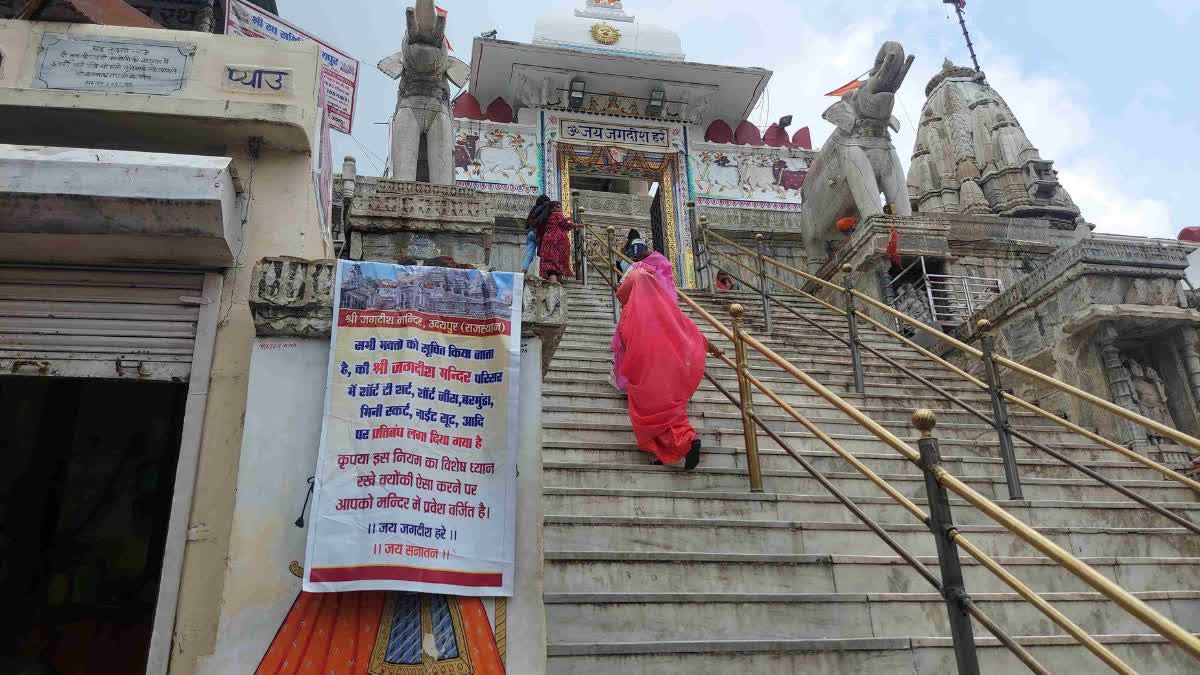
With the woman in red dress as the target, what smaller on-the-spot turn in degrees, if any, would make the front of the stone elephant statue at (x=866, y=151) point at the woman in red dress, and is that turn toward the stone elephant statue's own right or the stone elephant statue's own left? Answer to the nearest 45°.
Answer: approximately 90° to the stone elephant statue's own right

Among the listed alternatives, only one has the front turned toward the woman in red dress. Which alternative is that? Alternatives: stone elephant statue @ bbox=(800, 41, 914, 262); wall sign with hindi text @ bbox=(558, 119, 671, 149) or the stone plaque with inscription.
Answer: the wall sign with hindi text

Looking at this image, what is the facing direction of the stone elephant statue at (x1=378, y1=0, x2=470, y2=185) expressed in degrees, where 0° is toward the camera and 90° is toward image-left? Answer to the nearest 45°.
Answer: approximately 0°

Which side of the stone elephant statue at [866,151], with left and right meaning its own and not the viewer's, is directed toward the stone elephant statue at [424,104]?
right

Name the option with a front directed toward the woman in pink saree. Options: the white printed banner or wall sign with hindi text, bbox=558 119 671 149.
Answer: the wall sign with hindi text

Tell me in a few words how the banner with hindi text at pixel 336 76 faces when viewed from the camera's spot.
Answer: facing the viewer and to the right of the viewer

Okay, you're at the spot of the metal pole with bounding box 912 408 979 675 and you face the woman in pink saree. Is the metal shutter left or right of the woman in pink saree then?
left
